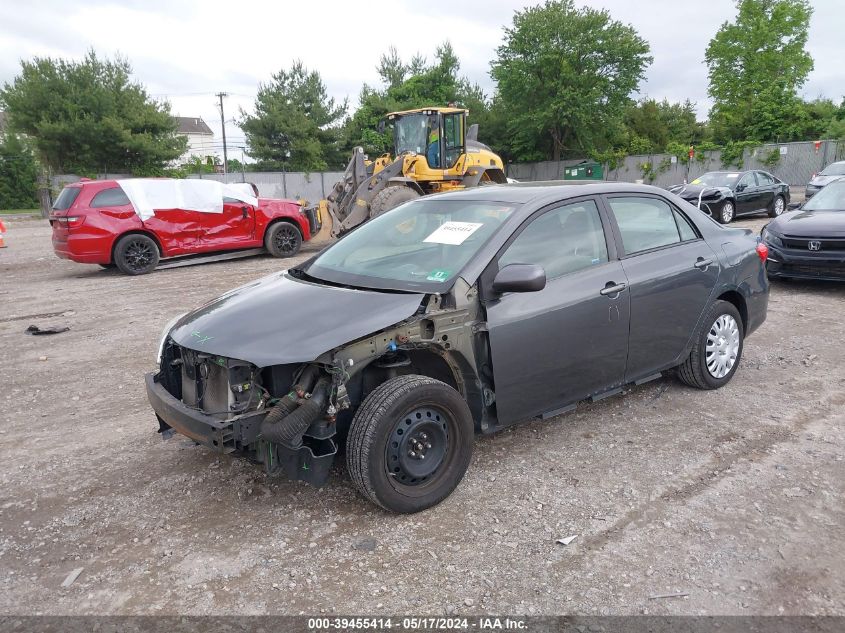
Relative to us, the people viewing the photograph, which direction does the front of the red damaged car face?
facing away from the viewer and to the right of the viewer

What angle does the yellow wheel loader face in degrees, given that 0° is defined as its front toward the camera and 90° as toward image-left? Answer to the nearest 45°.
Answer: approximately 45°

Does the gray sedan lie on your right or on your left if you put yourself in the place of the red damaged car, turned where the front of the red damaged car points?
on your right

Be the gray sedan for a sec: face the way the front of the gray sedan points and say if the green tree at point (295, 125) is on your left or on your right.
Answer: on your right

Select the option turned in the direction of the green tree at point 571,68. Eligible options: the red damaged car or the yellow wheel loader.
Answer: the red damaged car

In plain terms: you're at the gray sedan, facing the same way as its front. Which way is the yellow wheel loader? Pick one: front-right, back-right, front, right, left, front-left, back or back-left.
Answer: back-right

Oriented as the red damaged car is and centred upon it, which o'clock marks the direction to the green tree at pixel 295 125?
The green tree is roughly at 11 o'clock from the red damaged car.

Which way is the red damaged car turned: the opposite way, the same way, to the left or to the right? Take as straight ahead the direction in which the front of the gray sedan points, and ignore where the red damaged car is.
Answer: the opposite way

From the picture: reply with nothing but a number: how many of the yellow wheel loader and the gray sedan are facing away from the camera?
0

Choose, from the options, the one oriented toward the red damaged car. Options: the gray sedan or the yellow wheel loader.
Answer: the yellow wheel loader

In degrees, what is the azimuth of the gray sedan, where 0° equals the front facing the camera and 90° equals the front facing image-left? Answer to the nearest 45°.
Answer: approximately 45°
